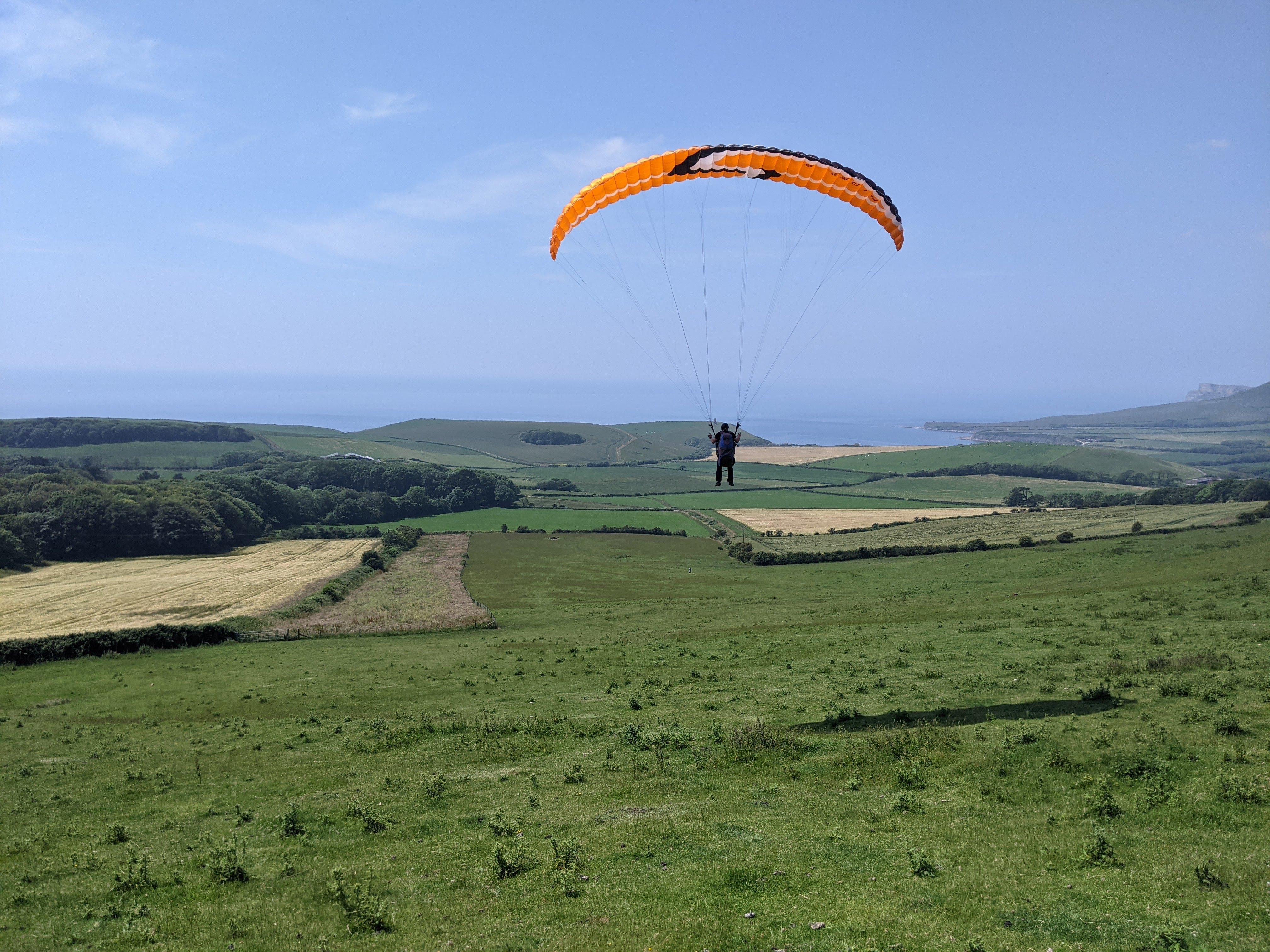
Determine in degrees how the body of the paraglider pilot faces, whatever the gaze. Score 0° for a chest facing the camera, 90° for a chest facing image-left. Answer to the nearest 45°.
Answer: approximately 180°

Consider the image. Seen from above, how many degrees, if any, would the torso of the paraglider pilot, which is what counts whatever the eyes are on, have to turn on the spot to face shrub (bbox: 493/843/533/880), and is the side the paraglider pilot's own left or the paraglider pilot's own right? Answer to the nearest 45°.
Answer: approximately 180°

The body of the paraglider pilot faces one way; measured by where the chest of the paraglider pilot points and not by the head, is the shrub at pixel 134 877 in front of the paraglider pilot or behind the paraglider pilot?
behind

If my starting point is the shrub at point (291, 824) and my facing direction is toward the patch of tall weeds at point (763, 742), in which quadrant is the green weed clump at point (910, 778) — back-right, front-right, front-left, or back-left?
front-right

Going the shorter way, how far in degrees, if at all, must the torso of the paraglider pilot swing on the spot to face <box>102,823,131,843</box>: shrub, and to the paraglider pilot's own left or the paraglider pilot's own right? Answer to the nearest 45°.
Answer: approximately 135° to the paraglider pilot's own left

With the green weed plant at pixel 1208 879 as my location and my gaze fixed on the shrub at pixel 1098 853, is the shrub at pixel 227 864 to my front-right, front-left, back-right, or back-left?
front-left

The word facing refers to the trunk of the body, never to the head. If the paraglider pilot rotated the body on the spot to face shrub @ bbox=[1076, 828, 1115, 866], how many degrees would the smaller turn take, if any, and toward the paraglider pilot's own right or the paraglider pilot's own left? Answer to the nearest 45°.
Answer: approximately 180°

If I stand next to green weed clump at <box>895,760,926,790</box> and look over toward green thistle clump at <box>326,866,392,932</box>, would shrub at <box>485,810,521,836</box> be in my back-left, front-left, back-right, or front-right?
front-right

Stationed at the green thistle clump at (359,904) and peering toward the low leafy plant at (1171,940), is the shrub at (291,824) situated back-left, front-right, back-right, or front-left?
back-left

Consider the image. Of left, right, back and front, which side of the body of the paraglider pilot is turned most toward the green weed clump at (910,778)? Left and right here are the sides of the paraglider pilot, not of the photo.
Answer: back

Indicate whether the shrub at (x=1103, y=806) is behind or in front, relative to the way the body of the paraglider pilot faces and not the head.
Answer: behind
